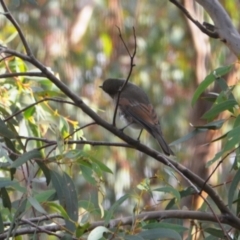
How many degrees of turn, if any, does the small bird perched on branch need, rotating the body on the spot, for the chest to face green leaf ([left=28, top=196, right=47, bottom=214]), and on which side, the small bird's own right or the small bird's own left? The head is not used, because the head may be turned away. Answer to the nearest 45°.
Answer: approximately 90° to the small bird's own left

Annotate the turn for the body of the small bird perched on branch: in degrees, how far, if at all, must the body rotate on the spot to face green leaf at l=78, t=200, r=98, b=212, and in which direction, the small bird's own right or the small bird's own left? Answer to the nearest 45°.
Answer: approximately 90° to the small bird's own left

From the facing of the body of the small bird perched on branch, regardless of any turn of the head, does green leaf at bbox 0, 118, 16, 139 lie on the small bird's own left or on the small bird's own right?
on the small bird's own left

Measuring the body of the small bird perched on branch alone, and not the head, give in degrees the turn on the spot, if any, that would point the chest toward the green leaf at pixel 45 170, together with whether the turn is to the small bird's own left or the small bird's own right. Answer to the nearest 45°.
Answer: approximately 90° to the small bird's own left

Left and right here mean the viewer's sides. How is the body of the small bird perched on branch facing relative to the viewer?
facing to the left of the viewer
